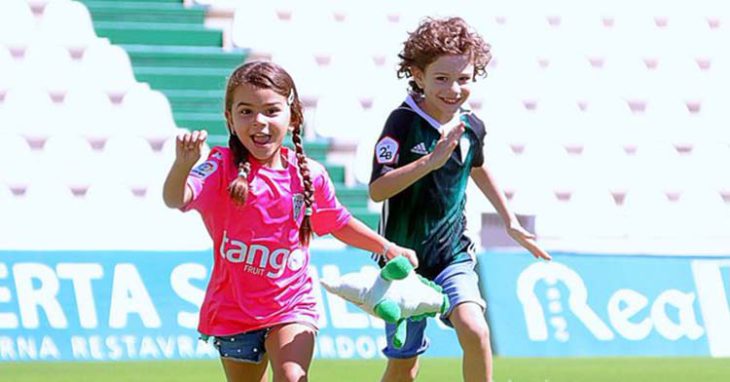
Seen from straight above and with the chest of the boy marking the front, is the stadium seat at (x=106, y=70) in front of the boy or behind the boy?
behind

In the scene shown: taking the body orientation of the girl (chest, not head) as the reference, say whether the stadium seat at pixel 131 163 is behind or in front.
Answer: behind

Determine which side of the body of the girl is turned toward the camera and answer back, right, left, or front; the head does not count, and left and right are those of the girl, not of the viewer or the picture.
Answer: front

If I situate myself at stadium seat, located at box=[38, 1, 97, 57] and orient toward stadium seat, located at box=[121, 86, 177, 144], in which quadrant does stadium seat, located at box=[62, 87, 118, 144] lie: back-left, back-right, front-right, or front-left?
front-right

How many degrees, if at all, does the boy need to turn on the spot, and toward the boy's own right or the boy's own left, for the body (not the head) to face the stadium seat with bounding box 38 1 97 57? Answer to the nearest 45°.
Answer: approximately 180°

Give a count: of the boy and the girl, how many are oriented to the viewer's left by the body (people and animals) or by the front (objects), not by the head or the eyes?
0
